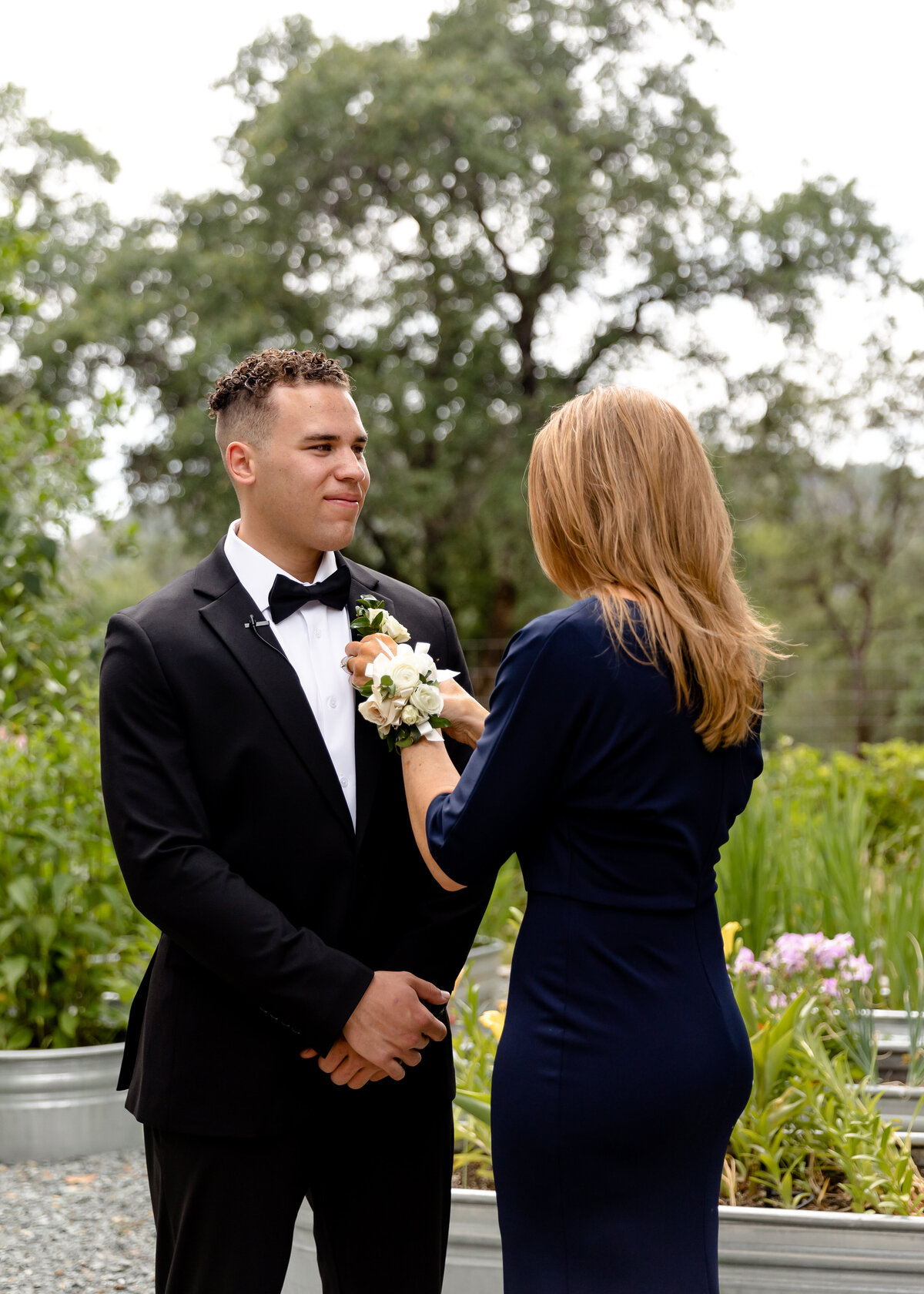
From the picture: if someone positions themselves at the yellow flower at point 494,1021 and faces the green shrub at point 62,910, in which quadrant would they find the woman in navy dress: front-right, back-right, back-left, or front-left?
back-left

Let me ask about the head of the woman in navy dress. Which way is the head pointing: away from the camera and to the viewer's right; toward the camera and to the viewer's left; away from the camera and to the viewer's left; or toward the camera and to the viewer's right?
away from the camera and to the viewer's left

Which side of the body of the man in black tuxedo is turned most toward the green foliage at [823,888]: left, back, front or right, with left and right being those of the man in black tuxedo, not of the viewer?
left

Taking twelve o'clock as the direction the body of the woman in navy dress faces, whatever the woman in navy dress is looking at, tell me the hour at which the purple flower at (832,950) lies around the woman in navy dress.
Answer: The purple flower is roughly at 2 o'clock from the woman in navy dress.

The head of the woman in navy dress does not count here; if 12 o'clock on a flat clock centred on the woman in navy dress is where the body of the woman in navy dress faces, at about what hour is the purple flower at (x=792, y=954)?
The purple flower is roughly at 2 o'clock from the woman in navy dress.

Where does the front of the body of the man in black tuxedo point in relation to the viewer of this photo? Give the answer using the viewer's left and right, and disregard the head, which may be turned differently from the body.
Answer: facing the viewer and to the right of the viewer

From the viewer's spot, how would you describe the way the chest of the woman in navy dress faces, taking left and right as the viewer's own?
facing away from the viewer and to the left of the viewer

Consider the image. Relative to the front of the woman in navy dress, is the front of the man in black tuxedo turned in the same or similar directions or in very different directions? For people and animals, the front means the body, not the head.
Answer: very different directions

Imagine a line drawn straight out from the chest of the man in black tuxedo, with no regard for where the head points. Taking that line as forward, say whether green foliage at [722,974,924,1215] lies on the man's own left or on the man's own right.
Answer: on the man's own left

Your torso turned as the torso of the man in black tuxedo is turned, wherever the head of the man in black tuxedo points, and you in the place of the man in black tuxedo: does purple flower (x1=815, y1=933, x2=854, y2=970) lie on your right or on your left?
on your left
